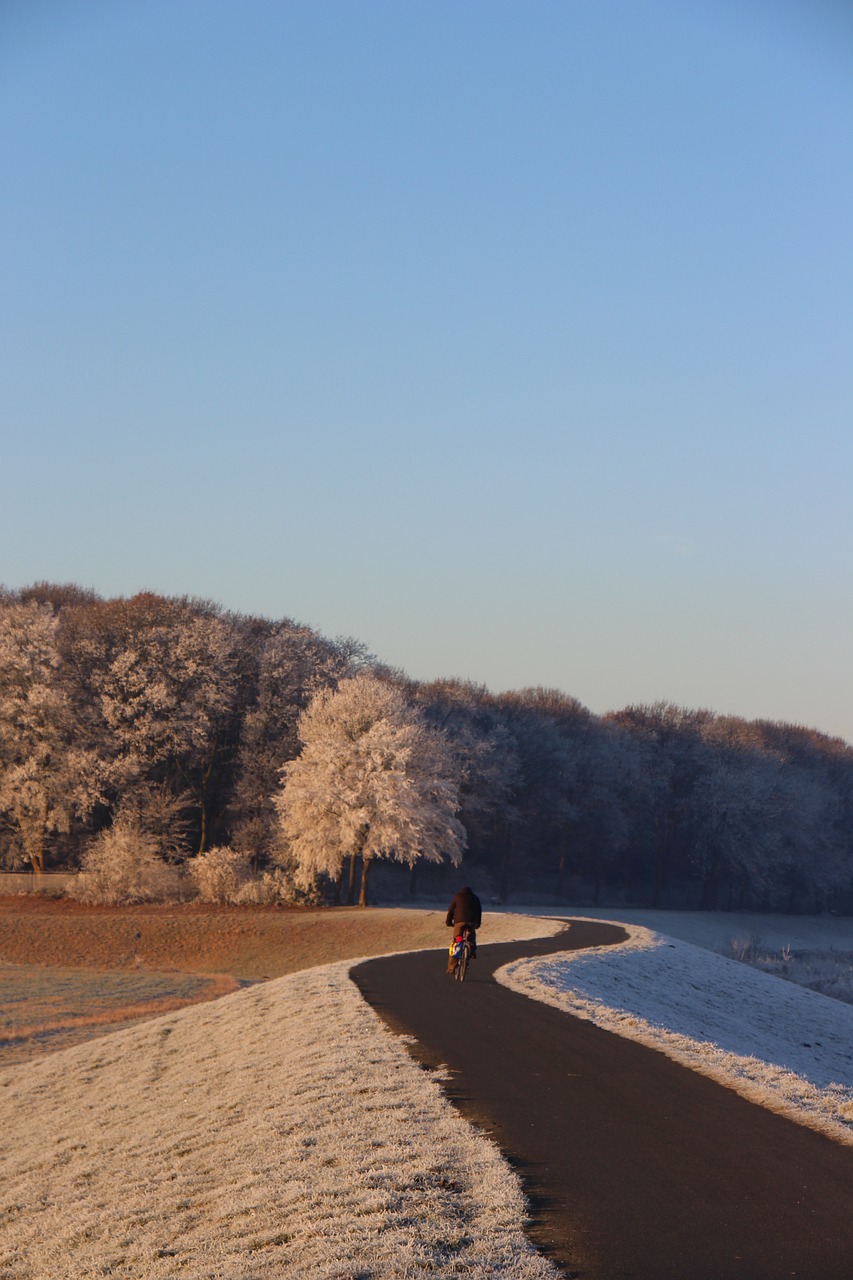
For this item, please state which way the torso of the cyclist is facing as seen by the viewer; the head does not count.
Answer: away from the camera
